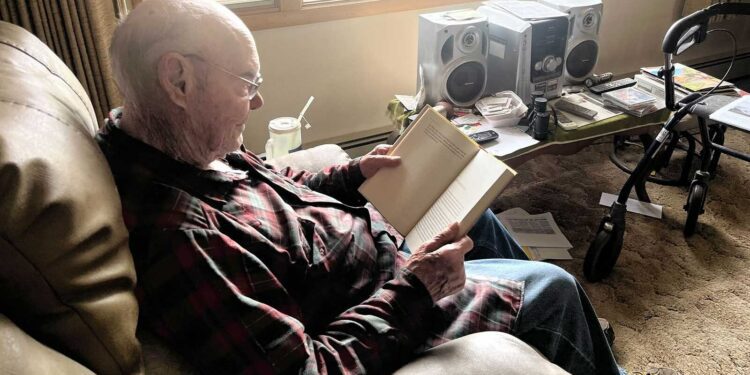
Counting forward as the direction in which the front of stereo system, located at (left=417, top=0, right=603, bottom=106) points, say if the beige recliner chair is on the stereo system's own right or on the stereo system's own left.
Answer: on the stereo system's own right

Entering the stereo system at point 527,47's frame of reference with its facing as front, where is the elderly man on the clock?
The elderly man is roughly at 2 o'clock from the stereo system.

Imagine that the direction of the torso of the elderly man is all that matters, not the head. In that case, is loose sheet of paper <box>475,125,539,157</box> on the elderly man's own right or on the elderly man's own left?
on the elderly man's own left

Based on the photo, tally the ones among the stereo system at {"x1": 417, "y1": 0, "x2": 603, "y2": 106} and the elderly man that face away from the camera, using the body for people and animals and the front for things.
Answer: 0

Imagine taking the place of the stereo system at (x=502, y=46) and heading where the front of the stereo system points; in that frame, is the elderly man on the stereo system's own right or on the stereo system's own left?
on the stereo system's own right

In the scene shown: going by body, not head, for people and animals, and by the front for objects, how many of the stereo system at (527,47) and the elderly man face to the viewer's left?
0

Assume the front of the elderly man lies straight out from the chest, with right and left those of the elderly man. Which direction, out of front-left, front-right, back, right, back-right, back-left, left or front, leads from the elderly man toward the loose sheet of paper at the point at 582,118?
front-left

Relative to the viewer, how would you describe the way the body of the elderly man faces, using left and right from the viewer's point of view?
facing to the right of the viewer

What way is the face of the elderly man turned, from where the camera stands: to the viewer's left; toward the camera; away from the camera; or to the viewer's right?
to the viewer's right

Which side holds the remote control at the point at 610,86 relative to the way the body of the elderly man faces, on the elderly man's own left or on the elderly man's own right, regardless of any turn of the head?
on the elderly man's own left

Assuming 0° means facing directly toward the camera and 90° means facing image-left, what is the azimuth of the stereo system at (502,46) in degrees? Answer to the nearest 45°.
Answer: approximately 315°

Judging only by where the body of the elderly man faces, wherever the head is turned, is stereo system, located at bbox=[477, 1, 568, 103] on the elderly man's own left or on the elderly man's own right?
on the elderly man's own left
